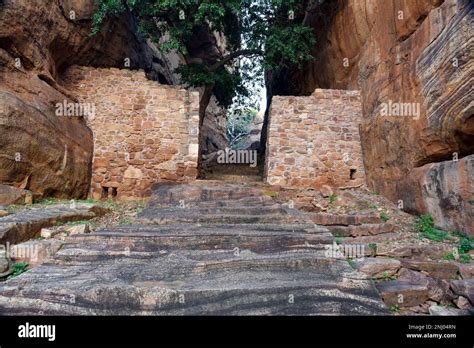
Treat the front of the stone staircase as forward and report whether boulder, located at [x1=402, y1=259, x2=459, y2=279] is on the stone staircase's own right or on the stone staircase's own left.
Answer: on the stone staircase's own left

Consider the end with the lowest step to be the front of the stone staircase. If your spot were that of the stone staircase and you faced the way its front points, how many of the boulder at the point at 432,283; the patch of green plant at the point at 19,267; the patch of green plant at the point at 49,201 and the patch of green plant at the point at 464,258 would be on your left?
2

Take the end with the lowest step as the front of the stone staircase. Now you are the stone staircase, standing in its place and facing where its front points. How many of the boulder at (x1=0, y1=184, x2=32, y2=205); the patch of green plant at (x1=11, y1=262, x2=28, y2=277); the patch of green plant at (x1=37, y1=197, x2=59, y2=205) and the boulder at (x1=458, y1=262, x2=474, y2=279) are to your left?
1

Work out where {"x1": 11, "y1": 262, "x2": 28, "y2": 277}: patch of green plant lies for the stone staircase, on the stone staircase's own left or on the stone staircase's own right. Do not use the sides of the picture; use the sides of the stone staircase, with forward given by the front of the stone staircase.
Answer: on the stone staircase's own right

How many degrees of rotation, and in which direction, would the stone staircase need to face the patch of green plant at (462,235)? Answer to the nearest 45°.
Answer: approximately 90° to its left

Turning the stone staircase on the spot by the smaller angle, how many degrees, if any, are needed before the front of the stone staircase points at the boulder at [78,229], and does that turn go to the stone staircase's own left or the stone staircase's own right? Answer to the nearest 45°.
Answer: approximately 135° to the stone staircase's own right

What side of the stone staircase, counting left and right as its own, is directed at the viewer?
front

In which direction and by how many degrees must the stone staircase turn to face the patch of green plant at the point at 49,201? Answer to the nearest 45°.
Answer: approximately 135° to its right

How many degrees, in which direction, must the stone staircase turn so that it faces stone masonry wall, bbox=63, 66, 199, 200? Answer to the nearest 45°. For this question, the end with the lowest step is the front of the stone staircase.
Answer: approximately 180°

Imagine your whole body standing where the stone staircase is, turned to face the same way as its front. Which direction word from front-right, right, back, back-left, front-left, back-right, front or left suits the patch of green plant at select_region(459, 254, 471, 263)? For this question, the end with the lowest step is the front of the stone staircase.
left

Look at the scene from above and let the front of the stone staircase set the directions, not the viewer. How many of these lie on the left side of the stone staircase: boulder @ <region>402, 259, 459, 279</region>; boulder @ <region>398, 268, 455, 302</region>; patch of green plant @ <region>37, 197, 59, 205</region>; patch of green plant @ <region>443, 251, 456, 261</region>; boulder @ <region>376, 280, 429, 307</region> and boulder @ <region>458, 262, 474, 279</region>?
5

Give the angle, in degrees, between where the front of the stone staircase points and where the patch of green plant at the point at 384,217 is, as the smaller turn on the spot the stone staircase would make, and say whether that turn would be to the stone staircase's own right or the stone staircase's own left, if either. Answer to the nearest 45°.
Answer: approximately 135° to the stone staircase's own left

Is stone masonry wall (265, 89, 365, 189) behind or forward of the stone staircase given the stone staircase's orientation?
behind
